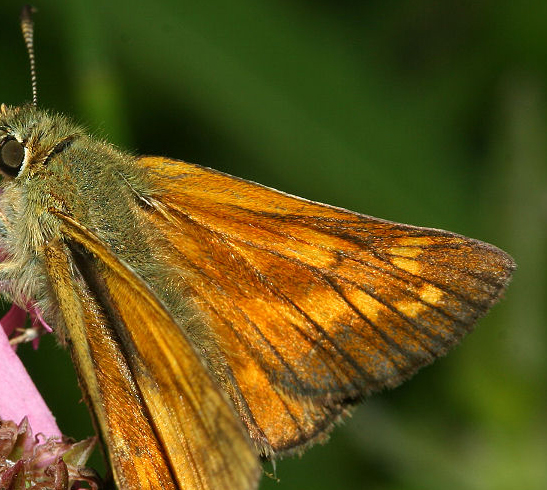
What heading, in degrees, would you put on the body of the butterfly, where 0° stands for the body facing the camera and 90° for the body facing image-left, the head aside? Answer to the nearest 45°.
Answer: approximately 90°
